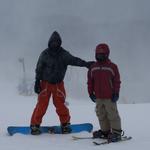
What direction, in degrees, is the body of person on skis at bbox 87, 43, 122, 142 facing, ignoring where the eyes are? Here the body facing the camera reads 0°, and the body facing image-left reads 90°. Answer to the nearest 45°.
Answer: approximately 45°
